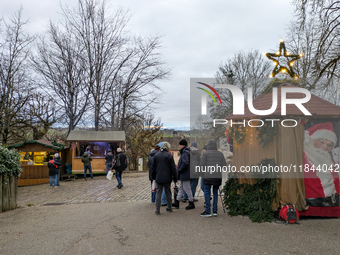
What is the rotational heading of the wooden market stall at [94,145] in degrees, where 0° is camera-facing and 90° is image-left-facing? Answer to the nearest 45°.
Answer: approximately 0°

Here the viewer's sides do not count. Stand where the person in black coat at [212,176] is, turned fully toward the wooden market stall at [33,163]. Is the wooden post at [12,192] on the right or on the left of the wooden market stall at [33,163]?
left

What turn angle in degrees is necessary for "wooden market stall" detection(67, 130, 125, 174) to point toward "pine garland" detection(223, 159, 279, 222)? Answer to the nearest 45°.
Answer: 0° — it already faces it

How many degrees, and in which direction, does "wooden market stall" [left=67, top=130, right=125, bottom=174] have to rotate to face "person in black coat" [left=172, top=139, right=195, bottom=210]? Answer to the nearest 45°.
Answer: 0° — it already faces them

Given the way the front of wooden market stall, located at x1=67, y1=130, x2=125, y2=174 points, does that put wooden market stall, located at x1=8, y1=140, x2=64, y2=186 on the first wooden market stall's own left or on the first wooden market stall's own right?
on the first wooden market stall's own right
